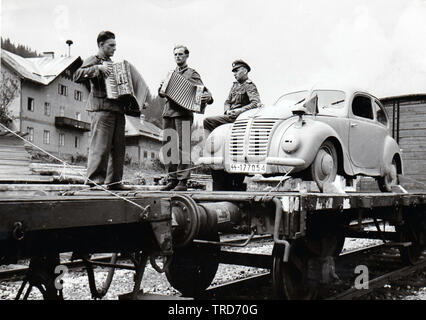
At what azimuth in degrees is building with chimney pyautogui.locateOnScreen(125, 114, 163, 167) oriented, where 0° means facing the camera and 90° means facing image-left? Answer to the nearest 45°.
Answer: approximately 315°

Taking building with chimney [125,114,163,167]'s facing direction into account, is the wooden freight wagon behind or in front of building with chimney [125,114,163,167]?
in front

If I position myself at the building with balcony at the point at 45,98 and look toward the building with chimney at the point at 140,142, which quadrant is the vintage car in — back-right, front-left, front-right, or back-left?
back-right

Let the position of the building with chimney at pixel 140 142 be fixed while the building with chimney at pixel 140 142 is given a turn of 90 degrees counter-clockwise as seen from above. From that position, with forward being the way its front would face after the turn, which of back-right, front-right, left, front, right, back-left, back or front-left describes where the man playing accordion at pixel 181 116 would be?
back-right

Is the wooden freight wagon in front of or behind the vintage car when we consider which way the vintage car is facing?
behind

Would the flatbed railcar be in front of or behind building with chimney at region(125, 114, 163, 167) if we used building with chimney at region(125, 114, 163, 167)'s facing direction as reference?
in front

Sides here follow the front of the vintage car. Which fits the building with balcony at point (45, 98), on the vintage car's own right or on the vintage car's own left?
on the vintage car's own right

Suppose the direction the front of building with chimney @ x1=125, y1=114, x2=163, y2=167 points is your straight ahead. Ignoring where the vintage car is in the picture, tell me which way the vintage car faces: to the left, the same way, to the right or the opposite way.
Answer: to the right

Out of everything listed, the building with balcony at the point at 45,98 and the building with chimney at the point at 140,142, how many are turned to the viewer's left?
0

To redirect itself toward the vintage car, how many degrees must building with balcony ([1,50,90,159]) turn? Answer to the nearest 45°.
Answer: approximately 45° to its right

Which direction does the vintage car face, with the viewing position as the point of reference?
facing the viewer and to the left of the viewer

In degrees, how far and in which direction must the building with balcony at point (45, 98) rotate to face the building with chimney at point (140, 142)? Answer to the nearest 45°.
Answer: approximately 90° to its left

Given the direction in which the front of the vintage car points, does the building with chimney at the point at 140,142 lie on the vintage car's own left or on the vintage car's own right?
on the vintage car's own right

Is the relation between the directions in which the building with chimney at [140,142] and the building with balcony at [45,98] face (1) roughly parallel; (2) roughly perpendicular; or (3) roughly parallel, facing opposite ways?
roughly parallel

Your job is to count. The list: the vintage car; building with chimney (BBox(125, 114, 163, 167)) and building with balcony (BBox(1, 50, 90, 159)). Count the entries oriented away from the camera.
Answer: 0
